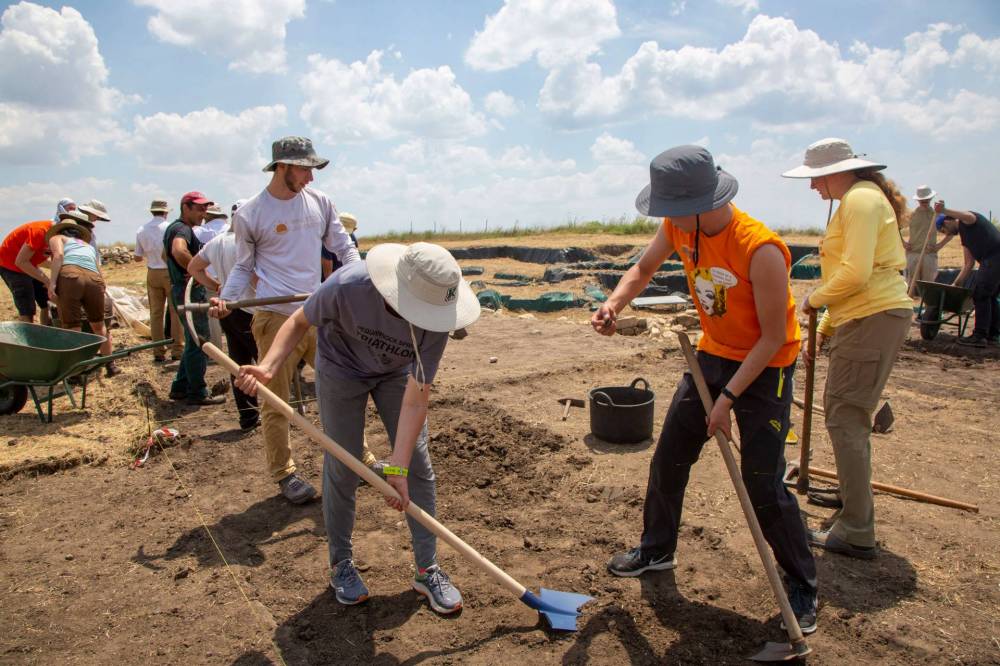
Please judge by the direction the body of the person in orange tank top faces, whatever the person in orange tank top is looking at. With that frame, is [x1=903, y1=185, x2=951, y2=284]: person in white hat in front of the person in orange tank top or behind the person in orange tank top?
behind

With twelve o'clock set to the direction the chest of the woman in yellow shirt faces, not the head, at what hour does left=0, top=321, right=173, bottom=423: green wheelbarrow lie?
The green wheelbarrow is roughly at 12 o'clock from the woman in yellow shirt.

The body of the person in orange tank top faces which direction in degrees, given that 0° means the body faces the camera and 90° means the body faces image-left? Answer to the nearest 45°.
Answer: approximately 45°

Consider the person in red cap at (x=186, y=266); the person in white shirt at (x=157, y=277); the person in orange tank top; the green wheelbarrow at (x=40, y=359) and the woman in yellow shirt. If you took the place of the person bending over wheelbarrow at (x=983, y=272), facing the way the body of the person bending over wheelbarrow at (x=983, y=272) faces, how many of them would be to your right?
0

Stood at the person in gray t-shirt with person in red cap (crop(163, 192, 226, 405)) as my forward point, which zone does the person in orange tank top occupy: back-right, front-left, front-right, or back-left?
back-right

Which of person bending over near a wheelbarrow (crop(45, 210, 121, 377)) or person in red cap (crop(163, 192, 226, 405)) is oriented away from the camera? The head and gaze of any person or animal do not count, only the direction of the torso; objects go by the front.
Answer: person bending over near a wheelbarrow (crop(45, 210, 121, 377))

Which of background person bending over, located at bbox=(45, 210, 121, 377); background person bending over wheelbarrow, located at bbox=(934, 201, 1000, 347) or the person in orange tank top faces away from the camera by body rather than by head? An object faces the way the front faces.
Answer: background person bending over, located at bbox=(45, 210, 121, 377)

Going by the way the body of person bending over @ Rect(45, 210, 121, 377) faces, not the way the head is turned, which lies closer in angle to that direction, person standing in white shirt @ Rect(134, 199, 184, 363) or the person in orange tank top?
the person standing in white shirt

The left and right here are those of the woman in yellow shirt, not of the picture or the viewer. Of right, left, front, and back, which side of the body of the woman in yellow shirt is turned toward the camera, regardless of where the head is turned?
left

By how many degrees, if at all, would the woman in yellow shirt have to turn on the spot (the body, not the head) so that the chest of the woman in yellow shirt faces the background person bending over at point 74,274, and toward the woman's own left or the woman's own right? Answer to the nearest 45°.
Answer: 0° — they already face them

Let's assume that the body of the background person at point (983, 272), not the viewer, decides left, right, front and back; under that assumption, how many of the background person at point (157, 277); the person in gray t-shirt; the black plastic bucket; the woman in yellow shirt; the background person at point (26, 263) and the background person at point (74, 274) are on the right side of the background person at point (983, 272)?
0

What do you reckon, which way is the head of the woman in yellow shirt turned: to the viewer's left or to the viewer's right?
to the viewer's left

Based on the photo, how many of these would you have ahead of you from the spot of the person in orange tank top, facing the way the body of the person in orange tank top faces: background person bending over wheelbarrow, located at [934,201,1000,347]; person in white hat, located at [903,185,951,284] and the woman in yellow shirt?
0

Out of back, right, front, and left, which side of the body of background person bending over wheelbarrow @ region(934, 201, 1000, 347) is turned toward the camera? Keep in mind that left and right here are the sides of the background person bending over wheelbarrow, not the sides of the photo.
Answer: left

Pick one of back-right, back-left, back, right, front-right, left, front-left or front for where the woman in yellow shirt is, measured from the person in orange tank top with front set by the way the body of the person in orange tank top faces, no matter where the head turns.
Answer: back

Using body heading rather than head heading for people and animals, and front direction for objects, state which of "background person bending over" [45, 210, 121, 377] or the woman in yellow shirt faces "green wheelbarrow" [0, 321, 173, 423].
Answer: the woman in yellow shirt
